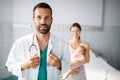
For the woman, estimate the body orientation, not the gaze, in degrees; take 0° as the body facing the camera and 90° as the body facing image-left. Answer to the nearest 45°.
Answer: approximately 45°

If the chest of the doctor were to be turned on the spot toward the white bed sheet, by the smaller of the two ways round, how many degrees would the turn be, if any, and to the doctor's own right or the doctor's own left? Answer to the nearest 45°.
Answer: approximately 135° to the doctor's own left

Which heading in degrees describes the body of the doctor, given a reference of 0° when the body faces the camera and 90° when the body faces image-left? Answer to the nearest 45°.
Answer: approximately 0°
